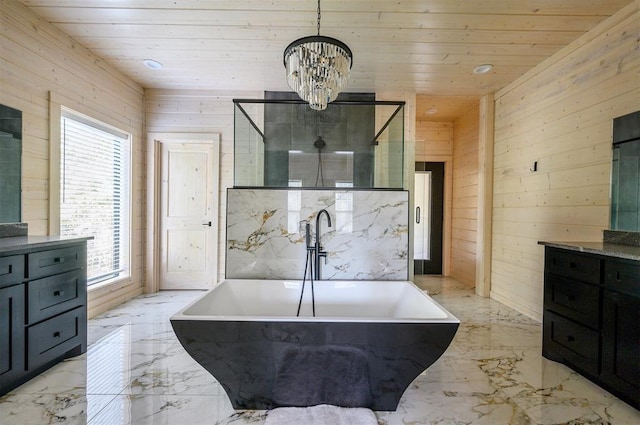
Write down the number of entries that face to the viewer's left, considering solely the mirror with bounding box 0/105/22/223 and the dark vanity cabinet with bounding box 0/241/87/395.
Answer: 0

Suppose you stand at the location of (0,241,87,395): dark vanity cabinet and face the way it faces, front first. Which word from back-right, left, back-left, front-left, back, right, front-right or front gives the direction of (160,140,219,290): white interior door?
left

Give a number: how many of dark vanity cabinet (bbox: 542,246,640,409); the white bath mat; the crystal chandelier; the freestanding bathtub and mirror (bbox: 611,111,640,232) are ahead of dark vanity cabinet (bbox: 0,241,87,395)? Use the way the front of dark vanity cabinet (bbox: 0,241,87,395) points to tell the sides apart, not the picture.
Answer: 5

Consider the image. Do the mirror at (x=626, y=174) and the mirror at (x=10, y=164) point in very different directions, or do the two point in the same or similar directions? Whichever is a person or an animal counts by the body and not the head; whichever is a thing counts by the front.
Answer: very different directions

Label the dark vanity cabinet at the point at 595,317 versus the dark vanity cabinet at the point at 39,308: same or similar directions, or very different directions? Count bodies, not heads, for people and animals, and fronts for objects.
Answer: very different directions

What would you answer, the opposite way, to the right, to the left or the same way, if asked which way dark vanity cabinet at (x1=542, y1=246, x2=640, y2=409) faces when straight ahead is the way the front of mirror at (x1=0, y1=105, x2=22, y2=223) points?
the opposite way

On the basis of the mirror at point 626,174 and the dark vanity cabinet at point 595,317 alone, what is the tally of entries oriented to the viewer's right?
0

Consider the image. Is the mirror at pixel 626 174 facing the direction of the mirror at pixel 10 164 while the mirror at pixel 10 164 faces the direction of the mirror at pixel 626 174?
yes

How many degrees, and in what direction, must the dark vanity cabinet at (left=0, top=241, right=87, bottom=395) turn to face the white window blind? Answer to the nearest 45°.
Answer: approximately 135° to its left

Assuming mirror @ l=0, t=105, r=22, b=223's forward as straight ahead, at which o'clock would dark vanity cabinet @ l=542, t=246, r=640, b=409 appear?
The dark vanity cabinet is roughly at 12 o'clock from the mirror.

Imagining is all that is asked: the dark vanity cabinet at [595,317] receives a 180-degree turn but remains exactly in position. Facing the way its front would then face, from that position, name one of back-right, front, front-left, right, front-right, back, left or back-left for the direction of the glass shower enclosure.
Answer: back-left

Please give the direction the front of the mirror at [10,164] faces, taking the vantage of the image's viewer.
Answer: facing the viewer and to the right of the viewer

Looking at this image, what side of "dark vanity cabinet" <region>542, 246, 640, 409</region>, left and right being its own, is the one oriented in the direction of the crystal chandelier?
front

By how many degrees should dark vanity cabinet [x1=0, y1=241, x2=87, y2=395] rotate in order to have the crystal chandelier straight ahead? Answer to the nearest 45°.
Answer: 0° — it already faces it

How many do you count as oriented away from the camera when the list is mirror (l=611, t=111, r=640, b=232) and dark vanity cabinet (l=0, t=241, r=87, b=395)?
0

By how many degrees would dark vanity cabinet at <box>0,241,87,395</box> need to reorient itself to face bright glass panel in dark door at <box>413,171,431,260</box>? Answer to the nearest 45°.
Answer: approximately 45° to its left
